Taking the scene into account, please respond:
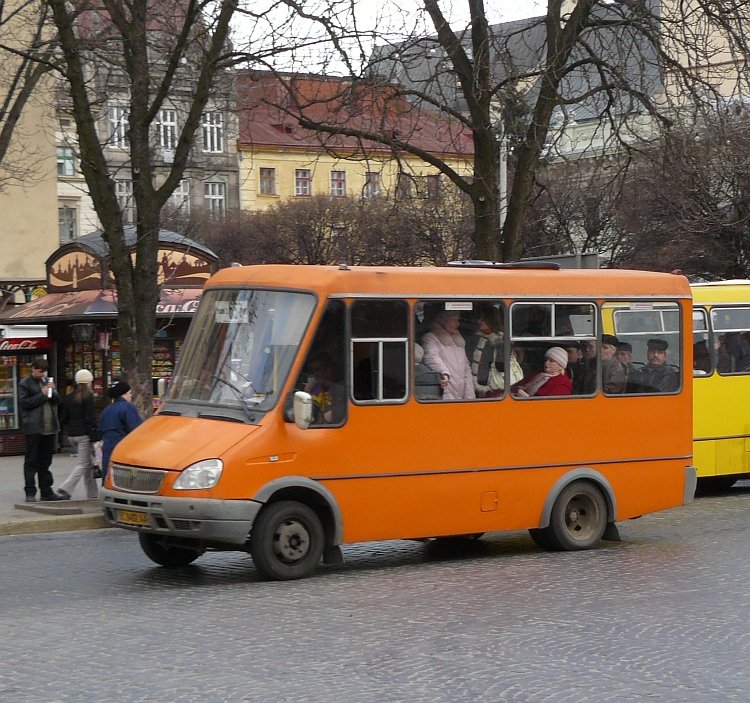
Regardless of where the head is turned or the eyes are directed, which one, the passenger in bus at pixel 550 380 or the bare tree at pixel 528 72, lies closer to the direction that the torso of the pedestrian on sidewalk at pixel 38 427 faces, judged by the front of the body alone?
the passenger in bus

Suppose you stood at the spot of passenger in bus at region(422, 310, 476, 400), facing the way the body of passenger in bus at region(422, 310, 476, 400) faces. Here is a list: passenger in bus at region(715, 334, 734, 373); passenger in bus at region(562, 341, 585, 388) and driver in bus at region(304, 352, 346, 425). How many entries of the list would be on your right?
1

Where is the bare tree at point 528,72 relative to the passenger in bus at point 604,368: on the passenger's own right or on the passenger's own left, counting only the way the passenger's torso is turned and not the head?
on the passenger's own right

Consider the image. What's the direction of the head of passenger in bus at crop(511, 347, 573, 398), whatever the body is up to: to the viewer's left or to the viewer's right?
to the viewer's left

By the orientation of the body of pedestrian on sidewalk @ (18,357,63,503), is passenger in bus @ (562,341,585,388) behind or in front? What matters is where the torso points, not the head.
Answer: in front

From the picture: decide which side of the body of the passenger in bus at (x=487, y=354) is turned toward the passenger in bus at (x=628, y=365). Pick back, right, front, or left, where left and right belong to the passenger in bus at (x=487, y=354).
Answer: back

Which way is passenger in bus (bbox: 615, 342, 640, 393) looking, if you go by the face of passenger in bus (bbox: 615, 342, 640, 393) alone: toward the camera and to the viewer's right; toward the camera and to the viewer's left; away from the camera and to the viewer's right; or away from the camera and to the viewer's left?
toward the camera and to the viewer's left

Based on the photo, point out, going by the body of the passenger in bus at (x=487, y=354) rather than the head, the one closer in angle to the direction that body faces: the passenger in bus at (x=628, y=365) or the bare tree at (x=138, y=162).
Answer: the bare tree

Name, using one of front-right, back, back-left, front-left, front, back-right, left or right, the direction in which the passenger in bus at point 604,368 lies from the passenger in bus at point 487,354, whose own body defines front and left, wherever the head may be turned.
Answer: back

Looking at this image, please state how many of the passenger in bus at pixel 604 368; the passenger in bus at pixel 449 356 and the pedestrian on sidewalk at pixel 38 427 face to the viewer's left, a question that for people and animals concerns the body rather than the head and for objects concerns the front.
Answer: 1
